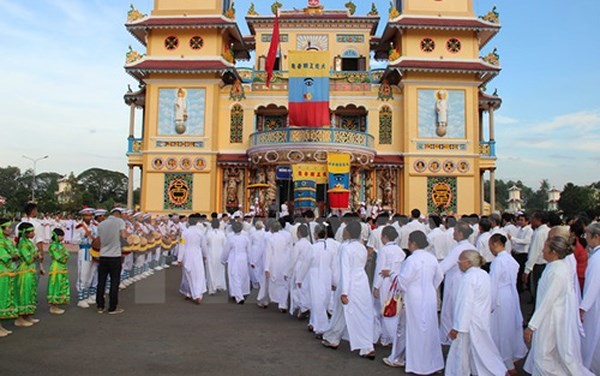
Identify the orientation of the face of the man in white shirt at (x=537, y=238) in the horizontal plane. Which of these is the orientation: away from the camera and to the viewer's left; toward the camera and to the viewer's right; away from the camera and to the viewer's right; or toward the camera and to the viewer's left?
toward the camera and to the viewer's left

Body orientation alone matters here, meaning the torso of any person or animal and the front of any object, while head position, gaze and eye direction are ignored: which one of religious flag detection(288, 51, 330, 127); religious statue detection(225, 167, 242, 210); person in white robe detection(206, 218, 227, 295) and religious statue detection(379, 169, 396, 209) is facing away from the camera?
the person in white robe

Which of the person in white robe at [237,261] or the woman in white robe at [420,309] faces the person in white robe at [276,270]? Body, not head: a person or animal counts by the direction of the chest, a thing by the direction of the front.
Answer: the woman in white robe

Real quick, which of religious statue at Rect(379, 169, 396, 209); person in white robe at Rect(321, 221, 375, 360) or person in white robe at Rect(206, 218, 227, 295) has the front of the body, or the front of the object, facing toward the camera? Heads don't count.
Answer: the religious statue

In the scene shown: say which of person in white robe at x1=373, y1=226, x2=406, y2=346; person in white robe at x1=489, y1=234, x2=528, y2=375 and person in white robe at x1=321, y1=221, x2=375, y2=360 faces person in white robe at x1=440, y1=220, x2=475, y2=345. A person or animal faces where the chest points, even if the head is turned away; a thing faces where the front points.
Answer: person in white robe at x1=489, y1=234, x2=528, y2=375

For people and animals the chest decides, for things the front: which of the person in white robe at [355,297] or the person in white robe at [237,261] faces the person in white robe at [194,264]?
the person in white robe at [355,297]

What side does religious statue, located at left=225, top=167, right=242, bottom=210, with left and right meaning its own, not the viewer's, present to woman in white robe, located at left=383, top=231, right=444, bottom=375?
front

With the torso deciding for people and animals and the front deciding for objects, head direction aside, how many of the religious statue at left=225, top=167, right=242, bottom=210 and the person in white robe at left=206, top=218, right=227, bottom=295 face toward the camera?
1

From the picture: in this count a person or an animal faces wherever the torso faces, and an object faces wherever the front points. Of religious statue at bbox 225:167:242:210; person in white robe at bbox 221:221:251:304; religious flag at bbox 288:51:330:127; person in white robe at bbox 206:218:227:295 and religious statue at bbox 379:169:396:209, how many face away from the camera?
2

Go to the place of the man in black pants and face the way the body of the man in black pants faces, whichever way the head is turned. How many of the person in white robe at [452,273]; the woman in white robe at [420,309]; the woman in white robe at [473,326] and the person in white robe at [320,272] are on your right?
4

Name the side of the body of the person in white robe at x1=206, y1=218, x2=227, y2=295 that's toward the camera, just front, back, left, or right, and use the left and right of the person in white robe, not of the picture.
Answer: back

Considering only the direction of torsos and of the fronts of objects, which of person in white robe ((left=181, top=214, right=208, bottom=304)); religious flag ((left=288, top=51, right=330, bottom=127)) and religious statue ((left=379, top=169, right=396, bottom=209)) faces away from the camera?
the person in white robe

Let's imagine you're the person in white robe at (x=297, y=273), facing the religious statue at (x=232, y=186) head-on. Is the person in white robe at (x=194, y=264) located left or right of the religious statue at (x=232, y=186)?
left

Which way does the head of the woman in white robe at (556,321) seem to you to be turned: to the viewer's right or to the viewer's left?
to the viewer's left

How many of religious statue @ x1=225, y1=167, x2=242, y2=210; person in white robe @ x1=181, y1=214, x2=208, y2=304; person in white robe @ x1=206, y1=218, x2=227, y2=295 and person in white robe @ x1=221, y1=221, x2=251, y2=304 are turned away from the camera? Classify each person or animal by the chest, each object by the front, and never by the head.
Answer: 3

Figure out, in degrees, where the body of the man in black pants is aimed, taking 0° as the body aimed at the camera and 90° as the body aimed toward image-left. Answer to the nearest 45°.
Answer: approximately 225°

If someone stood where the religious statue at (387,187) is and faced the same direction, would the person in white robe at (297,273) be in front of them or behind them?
in front

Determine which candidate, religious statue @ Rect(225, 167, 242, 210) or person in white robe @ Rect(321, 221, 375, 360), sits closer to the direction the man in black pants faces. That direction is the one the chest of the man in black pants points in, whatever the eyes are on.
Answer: the religious statue

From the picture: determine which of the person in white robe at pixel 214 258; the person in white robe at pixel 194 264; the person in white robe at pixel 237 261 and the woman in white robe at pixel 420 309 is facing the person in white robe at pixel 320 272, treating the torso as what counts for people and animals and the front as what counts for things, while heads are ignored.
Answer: the woman in white robe
